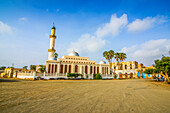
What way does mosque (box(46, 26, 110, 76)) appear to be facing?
toward the camera
